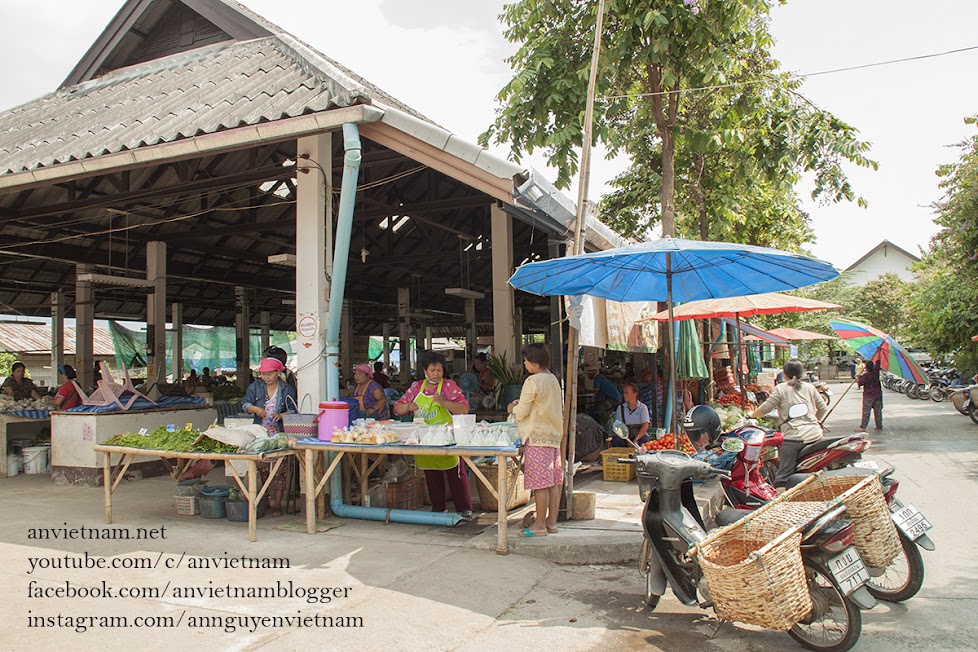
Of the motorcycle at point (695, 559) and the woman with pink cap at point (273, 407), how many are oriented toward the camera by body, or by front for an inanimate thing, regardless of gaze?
1

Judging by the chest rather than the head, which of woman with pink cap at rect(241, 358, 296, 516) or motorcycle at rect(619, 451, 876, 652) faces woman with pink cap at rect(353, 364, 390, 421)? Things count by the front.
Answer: the motorcycle

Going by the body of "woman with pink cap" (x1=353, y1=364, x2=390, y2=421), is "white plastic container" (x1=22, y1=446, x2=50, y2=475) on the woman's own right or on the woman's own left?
on the woman's own right

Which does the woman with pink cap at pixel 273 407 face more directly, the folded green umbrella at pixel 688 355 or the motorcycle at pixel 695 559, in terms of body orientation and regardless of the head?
the motorcycle

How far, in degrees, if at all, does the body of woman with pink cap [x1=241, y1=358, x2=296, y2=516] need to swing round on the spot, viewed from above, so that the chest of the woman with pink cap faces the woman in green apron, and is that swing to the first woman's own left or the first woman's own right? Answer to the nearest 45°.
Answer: approximately 45° to the first woman's own left

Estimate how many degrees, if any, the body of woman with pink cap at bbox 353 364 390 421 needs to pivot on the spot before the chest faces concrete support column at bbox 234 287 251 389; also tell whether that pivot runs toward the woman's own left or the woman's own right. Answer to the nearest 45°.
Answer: approximately 135° to the woman's own right
